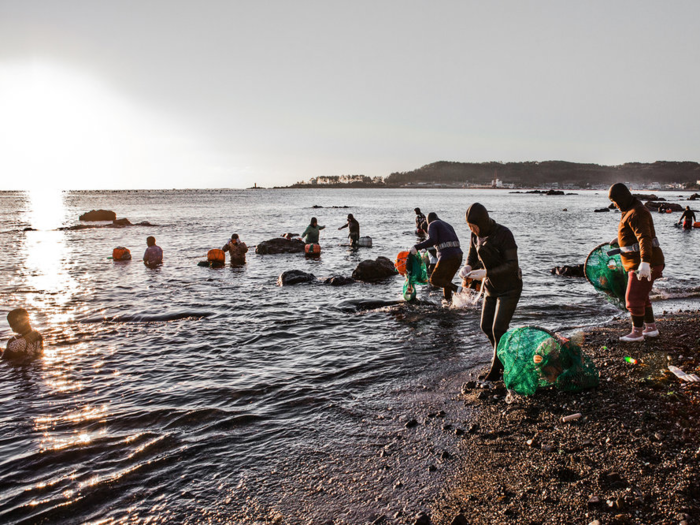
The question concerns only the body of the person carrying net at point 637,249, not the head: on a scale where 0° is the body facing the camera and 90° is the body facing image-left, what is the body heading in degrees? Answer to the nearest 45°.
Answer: approximately 90°

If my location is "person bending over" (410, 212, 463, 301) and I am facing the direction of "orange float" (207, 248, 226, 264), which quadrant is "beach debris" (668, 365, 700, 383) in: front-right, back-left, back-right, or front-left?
back-left

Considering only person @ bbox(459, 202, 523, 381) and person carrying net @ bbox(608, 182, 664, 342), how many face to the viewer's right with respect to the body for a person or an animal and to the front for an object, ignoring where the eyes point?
0

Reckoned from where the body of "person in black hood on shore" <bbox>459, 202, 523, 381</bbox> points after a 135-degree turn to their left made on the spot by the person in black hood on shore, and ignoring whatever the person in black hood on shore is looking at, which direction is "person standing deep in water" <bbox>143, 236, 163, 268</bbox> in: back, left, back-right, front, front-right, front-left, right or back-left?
back-left

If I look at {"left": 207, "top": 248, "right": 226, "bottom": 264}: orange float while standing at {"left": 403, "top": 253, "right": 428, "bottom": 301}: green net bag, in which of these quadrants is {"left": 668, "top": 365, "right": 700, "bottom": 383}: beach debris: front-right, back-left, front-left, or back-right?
back-left

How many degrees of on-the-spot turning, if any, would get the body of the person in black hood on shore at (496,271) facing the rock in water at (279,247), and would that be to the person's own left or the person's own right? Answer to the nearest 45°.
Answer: approximately 90° to the person's own right

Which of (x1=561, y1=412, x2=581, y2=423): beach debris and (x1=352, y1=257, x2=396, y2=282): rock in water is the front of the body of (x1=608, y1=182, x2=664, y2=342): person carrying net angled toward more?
the rock in water

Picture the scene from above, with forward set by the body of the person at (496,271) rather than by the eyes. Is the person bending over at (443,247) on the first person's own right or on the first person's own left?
on the first person's own right

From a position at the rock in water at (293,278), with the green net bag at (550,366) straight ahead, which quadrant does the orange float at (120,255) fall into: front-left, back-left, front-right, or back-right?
back-right

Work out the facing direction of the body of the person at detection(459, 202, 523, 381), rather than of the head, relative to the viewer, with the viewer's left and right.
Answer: facing the viewer and to the left of the viewer

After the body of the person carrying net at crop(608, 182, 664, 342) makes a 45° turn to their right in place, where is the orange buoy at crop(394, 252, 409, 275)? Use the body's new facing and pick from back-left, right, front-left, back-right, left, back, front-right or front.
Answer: front

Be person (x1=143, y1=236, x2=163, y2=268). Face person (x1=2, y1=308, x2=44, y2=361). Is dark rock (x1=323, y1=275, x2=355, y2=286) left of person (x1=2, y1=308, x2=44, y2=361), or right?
left

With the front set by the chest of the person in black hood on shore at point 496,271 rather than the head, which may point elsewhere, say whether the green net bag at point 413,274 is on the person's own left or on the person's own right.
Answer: on the person's own right
